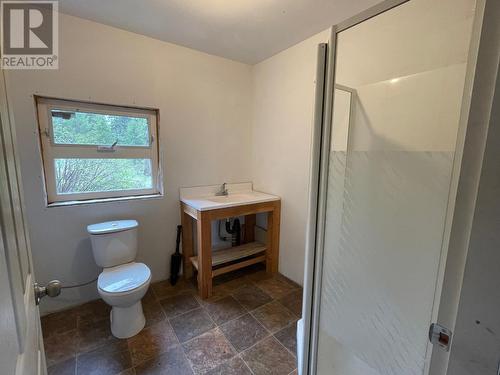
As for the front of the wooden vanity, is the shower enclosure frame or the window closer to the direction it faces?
the shower enclosure frame

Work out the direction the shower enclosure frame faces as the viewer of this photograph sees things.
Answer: facing the viewer and to the left of the viewer

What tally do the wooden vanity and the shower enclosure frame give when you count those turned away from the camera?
0

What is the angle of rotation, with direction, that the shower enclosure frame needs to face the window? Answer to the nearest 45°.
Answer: approximately 45° to its right

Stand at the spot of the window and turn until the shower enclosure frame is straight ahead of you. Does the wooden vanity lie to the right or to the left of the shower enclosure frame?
left
